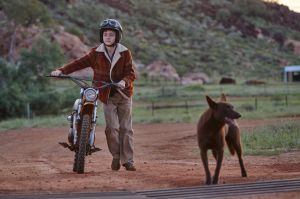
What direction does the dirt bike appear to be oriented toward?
toward the camera

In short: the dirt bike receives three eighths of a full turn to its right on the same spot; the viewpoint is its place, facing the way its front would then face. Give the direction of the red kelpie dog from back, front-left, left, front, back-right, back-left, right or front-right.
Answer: back
